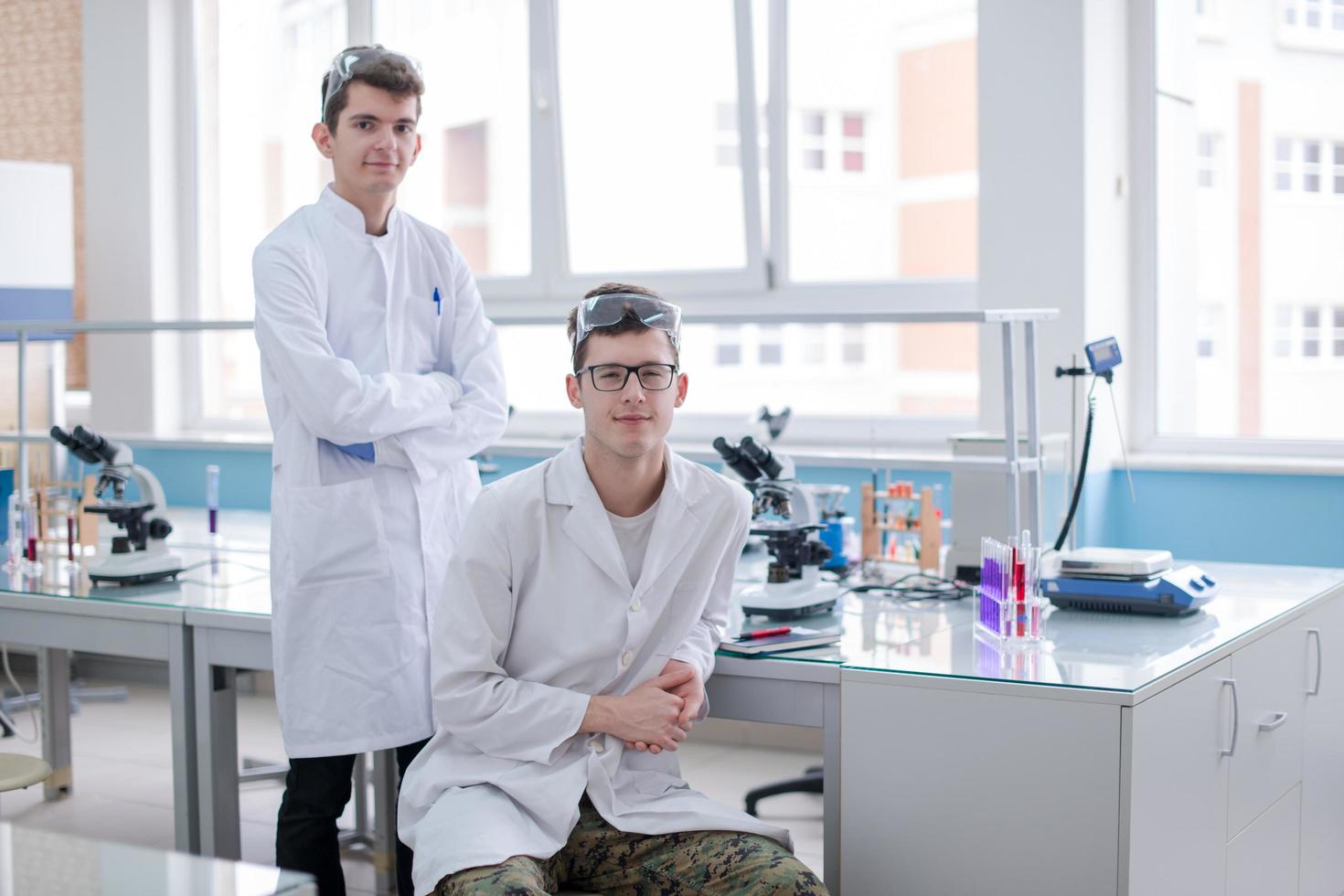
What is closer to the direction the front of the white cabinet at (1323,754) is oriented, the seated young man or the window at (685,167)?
the seated young man

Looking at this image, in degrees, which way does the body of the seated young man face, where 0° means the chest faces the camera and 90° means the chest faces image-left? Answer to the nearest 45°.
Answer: approximately 0°

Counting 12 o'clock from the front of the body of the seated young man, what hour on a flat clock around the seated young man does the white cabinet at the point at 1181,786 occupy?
The white cabinet is roughly at 9 o'clock from the seated young man.
